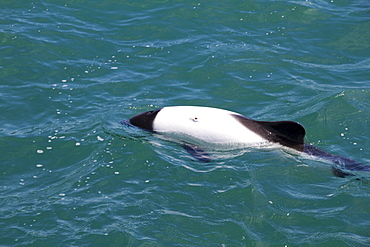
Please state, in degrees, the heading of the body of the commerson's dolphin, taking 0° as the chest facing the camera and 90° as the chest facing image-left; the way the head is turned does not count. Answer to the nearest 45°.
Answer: approximately 90°
